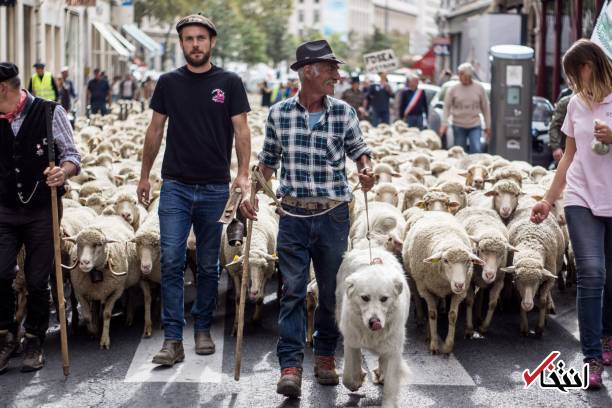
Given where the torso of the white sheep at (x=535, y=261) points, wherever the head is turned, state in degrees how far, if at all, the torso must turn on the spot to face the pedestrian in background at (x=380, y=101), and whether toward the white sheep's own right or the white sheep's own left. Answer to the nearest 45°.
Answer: approximately 180°

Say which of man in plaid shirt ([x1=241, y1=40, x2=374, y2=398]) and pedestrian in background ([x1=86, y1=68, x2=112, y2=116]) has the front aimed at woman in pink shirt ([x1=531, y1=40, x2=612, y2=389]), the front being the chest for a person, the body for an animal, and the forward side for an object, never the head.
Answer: the pedestrian in background

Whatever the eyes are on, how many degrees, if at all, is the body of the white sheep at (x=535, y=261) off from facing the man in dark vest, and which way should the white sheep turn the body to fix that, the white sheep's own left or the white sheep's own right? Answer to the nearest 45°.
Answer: approximately 45° to the white sheep's own right

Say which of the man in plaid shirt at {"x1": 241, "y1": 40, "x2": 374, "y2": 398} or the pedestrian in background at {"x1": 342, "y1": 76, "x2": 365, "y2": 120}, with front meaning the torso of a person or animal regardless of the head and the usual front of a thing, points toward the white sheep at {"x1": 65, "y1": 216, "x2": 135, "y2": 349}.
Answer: the pedestrian in background

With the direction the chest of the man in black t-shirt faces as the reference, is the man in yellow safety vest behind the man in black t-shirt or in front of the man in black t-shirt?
behind

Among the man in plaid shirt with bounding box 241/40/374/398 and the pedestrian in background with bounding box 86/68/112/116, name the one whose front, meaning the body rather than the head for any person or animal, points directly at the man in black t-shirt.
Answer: the pedestrian in background
